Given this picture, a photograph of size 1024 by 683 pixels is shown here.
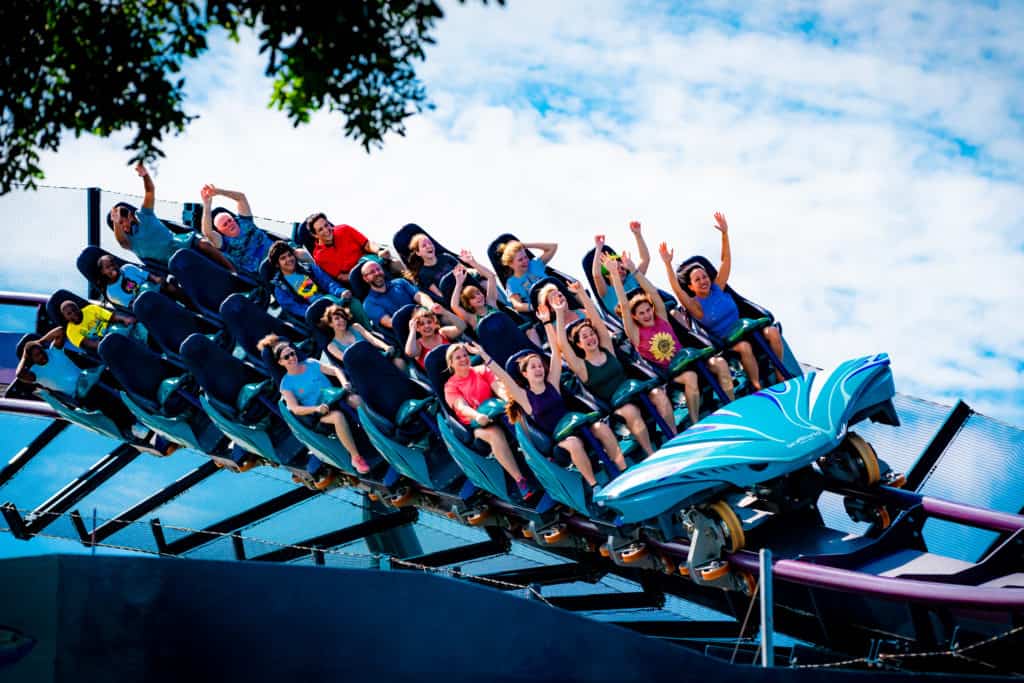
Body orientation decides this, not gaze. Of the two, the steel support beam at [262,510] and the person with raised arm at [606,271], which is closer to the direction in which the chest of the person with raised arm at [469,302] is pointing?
the person with raised arm

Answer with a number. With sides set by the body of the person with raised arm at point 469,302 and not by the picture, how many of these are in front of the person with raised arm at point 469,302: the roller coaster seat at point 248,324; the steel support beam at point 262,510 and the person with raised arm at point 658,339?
1

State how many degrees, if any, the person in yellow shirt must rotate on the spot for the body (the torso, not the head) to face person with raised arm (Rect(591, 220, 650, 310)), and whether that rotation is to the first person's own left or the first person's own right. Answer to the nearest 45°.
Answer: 0° — they already face them

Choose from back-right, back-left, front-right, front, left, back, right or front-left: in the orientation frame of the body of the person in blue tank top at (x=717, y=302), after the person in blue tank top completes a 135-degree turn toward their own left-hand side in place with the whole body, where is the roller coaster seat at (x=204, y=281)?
left

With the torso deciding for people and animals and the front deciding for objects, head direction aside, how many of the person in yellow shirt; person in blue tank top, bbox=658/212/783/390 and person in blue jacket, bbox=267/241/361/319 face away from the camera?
0

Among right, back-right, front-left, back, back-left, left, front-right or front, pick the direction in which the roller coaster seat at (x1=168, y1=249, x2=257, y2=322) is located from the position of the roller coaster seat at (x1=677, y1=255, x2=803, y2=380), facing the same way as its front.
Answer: back-right

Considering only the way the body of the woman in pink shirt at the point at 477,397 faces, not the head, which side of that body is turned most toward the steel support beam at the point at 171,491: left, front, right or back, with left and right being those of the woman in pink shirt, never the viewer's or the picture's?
back

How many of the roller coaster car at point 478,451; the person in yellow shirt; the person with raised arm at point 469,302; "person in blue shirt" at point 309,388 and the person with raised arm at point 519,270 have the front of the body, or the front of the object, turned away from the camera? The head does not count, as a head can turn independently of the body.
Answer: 0

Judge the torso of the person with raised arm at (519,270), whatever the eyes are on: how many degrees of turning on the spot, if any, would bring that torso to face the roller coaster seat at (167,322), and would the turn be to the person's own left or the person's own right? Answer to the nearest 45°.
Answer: approximately 135° to the person's own right

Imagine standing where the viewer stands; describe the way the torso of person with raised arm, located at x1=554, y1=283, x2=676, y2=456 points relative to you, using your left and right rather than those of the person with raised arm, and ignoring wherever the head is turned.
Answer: facing the viewer and to the right of the viewer

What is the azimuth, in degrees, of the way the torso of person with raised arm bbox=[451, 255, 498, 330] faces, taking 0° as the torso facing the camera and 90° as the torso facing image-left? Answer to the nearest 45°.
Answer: approximately 315°

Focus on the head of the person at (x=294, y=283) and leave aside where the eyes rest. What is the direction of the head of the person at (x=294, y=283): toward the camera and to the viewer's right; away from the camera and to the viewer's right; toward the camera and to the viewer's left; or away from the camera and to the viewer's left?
toward the camera and to the viewer's right

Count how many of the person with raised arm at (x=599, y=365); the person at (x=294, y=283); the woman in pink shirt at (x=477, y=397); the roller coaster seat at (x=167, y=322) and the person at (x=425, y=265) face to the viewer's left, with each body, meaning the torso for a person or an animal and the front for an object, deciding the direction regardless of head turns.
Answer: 0
